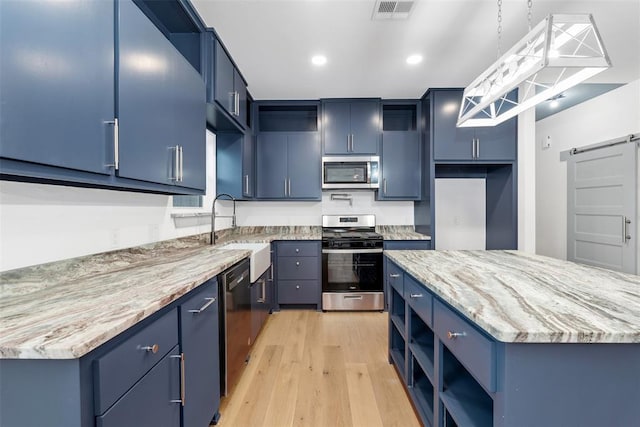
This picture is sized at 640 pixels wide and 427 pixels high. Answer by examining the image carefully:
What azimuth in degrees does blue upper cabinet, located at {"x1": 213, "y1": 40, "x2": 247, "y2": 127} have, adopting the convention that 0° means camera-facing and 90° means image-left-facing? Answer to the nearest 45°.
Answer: approximately 270°

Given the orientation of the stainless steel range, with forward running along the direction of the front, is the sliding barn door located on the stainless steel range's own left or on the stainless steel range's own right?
on the stainless steel range's own left

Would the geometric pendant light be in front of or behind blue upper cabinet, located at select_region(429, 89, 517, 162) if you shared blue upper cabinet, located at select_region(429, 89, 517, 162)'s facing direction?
in front

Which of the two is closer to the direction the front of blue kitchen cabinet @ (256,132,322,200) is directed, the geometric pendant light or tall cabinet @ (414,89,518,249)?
the geometric pendant light

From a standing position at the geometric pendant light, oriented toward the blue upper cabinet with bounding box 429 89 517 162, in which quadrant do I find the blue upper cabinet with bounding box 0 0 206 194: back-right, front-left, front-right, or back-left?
back-left

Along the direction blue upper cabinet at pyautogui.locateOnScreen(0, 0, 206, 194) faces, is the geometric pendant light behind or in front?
in front

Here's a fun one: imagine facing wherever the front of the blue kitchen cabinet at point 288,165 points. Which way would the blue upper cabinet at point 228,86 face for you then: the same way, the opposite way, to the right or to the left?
to the left

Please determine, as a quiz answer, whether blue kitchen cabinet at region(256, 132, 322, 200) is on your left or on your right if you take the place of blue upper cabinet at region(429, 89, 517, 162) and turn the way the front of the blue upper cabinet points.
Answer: on your right

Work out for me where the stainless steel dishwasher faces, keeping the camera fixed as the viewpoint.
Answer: facing to the right of the viewer

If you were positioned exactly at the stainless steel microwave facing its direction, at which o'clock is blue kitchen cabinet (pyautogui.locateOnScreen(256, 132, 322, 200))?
The blue kitchen cabinet is roughly at 3 o'clock from the stainless steel microwave.

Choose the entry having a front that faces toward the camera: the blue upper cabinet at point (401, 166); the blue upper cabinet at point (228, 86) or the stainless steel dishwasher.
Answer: the blue upper cabinet at point (401, 166)

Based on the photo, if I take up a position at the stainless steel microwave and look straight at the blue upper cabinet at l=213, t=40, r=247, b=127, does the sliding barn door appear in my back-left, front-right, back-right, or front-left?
back-left

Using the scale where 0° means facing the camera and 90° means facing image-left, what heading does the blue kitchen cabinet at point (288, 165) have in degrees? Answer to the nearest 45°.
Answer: approximately 0°

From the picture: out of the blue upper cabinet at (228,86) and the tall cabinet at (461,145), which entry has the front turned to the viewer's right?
the blue upper cabinet
